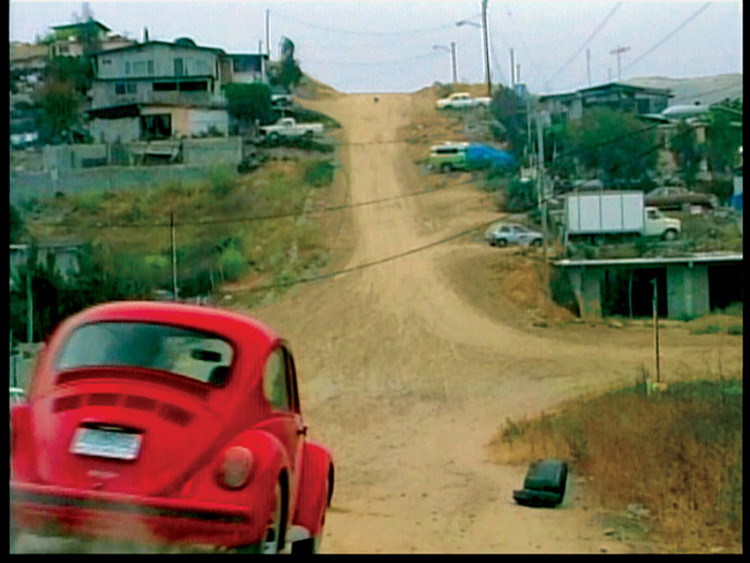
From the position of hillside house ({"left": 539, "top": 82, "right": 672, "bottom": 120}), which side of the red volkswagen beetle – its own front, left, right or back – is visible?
front

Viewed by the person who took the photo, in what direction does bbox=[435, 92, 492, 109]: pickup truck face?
facing to the left of the viewer

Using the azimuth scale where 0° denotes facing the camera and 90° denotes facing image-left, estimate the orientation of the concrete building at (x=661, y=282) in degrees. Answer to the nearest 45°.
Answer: approximately 0°

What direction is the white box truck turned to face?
to the viewer's right

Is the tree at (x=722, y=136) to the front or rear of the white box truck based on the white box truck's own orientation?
to the front

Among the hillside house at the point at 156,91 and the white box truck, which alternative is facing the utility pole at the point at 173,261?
the hillside house
